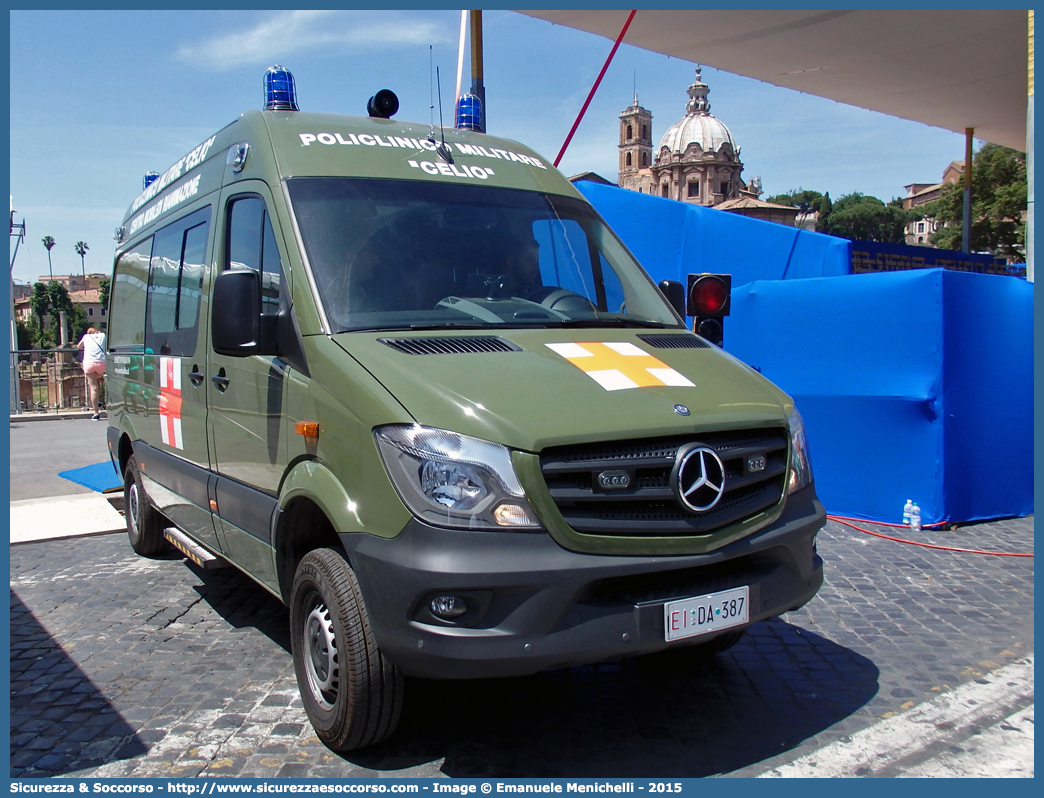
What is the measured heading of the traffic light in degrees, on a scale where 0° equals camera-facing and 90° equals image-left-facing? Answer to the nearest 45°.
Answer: approximately 0°

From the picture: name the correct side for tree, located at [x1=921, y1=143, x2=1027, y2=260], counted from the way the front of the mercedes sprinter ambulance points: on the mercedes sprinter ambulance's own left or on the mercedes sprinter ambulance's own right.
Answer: on the mercedes sprinter ambulance's own left

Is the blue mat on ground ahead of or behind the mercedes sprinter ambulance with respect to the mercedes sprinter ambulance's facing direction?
behind

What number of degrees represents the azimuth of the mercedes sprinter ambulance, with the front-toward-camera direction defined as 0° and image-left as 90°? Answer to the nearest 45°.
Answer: approximately 315°

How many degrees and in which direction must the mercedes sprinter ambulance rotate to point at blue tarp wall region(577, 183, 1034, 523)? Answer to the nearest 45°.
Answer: approximately 90° to its left

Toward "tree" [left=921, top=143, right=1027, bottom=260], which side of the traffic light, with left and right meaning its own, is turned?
back
